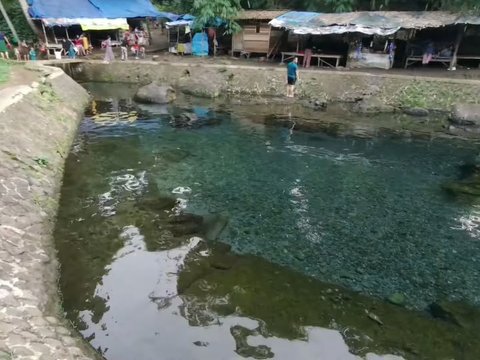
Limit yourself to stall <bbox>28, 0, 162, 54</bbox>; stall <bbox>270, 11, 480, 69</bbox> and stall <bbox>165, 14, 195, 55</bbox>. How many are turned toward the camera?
3

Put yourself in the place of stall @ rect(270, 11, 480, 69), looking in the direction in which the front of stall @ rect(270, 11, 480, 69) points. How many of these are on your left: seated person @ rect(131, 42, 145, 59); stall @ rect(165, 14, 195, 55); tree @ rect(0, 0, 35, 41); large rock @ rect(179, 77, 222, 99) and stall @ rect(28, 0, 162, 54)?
0

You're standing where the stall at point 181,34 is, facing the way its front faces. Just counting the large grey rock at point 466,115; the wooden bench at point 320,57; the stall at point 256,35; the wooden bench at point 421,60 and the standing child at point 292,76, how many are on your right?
0

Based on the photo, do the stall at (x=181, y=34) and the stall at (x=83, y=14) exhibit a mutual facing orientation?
no

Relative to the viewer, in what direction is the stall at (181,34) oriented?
toward the camera

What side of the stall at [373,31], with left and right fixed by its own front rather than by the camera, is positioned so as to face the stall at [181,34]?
right

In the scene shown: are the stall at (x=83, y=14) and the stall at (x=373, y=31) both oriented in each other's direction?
no

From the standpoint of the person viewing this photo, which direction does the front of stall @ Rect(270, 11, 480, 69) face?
facing the viewer

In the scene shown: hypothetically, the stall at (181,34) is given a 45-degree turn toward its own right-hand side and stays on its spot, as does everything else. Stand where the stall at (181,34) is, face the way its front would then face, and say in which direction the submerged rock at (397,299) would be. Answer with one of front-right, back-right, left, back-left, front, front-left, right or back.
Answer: front-left

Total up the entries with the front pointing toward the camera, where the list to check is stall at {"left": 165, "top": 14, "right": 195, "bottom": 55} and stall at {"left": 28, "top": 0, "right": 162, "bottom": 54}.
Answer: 2

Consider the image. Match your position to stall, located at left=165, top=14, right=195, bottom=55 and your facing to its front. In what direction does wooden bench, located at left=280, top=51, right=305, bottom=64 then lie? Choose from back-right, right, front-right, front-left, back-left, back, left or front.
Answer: front-left

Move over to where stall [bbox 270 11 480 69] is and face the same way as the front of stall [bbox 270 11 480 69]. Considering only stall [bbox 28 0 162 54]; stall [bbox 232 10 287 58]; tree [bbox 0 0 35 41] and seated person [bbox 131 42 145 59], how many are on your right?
4

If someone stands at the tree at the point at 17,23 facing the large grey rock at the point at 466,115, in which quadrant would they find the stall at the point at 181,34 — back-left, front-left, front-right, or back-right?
front-left

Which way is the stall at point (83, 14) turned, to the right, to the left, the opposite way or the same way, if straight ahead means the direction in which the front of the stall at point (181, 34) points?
the same way

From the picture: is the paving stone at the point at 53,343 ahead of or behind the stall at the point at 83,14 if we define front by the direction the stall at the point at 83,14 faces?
ahead

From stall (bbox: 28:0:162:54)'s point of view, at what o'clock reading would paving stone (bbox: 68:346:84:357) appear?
The paving stone is roughly at 12 o'clock from the stall.

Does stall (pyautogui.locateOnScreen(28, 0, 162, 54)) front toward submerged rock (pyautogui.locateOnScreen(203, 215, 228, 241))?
yes

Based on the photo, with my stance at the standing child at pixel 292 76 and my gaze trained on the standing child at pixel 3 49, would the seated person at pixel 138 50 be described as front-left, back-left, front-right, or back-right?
front-right

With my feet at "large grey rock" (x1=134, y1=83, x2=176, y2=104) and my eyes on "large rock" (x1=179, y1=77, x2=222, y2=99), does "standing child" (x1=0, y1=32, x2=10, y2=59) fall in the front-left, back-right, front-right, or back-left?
back-left

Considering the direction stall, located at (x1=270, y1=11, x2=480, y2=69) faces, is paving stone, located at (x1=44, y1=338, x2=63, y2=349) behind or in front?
in front

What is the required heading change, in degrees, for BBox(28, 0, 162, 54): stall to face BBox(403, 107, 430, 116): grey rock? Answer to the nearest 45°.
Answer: approximately 45° to its left

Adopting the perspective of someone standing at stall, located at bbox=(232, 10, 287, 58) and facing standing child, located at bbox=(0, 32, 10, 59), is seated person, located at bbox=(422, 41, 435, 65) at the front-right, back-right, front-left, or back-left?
back-left
